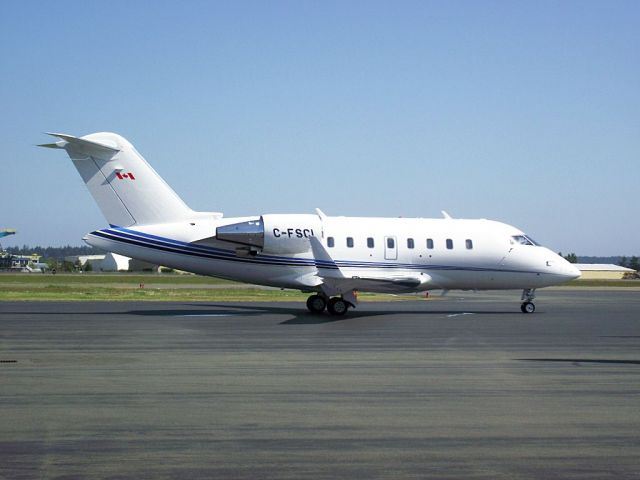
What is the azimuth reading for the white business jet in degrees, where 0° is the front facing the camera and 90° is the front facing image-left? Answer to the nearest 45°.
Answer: approximately 270°
